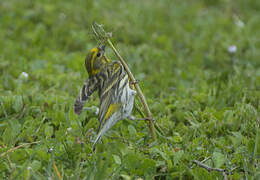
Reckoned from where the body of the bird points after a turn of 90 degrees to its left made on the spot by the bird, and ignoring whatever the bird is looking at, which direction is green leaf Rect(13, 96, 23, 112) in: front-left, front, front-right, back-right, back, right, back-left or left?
front-left

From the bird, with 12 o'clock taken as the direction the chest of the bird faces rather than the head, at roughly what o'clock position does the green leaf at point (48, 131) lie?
The green leaf is roughly at 7 o'clock from the bird.

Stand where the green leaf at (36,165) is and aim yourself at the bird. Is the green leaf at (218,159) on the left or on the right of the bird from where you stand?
right

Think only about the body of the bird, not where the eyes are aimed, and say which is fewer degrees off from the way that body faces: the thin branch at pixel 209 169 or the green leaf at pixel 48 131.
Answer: the thin branch

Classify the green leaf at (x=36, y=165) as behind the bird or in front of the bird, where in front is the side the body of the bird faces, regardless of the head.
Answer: behind

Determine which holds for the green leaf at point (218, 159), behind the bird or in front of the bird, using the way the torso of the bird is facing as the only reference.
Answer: in front

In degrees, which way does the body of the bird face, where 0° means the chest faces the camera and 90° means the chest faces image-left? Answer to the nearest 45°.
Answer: approximately 270°

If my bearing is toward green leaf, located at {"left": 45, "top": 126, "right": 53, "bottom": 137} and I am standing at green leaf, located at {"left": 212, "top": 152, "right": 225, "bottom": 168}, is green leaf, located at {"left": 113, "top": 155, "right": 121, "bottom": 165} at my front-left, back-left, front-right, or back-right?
front-left

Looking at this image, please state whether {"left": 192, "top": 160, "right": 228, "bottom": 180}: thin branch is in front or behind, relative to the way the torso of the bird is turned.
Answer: in front

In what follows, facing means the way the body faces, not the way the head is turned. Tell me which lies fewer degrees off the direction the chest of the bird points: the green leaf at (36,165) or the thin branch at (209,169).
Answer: the thin branch
